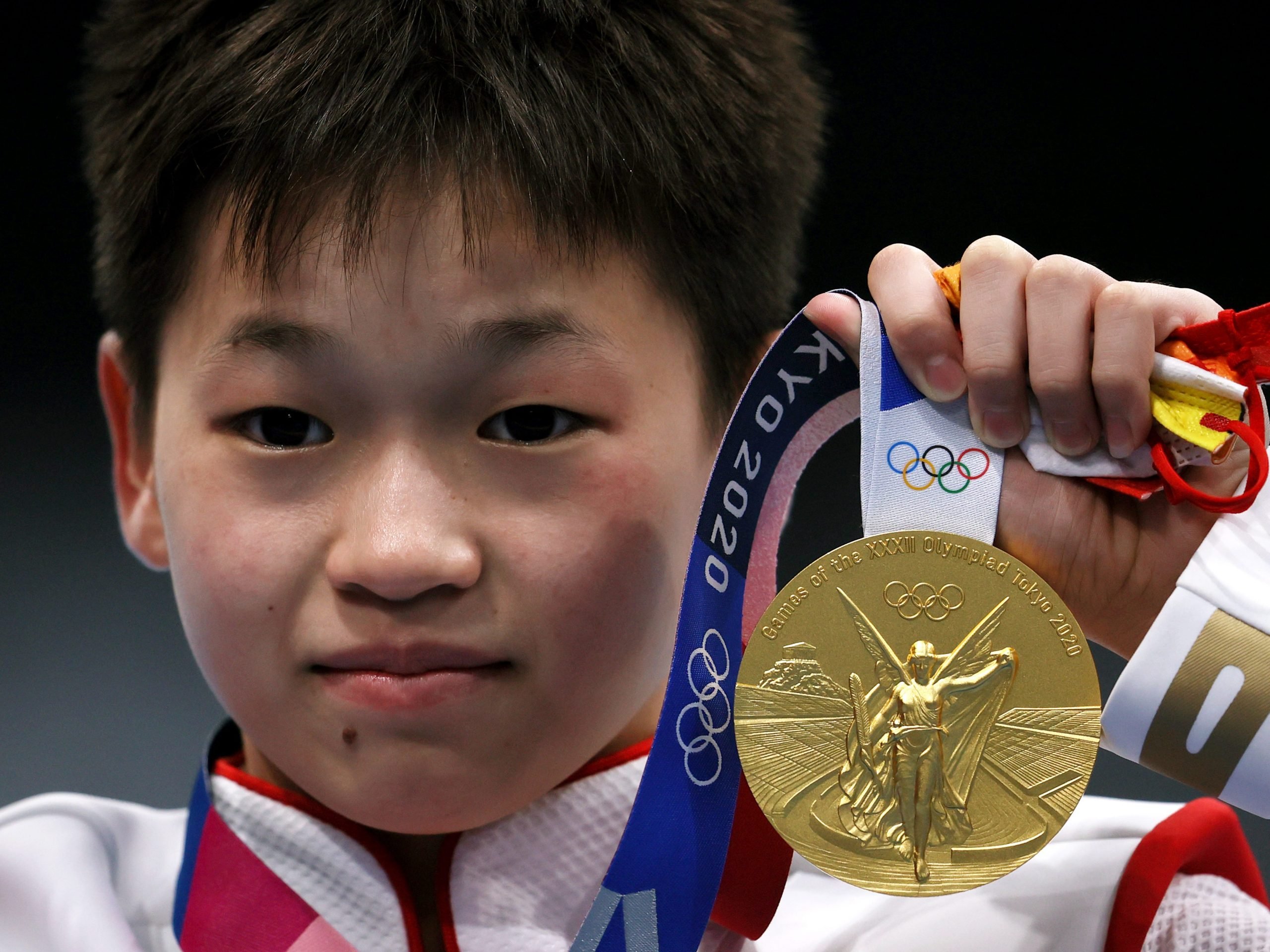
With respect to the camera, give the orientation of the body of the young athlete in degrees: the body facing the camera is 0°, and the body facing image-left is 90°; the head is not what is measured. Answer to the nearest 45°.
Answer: approximately 0°
